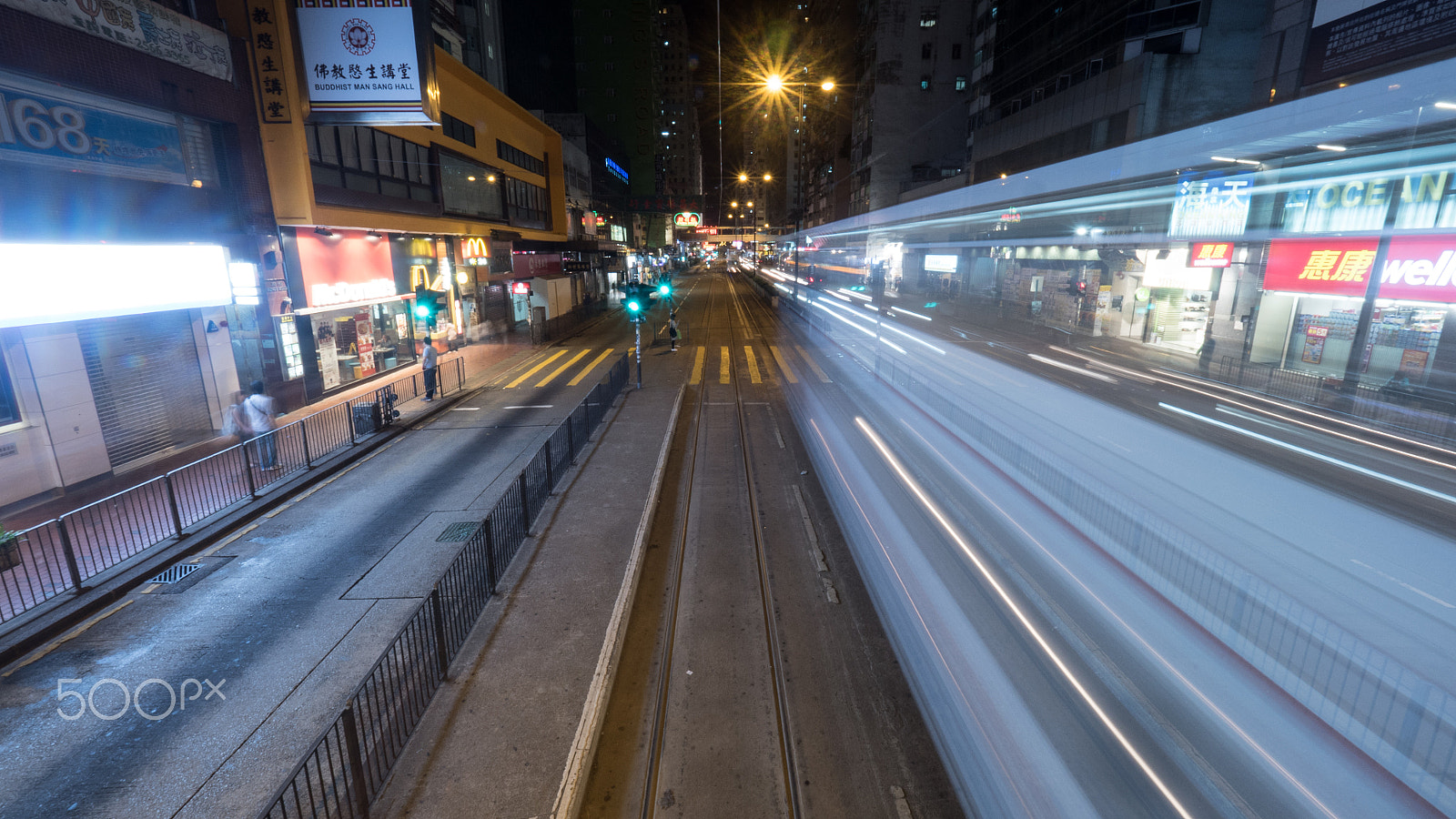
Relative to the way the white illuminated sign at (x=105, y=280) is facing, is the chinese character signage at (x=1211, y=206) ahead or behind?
ahead

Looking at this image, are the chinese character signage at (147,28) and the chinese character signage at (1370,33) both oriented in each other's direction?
yes

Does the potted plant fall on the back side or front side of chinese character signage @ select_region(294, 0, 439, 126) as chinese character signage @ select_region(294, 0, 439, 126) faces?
on the front side

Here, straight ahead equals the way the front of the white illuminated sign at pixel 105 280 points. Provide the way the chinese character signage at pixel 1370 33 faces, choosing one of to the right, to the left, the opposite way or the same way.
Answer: the opposite way

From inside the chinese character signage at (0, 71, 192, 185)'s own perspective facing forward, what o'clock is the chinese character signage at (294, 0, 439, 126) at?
the chinese character signage at (294, 0, 439, 126) is roughly at 10 o'clock from the chinese character signage at (0, 71, 192, 185).

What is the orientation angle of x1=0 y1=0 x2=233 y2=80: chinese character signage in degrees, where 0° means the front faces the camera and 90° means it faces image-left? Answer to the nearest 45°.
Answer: approximately 315°

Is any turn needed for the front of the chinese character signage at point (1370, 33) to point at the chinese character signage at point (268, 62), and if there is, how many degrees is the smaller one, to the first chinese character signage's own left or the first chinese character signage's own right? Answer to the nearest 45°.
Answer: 0° — it already faces it
